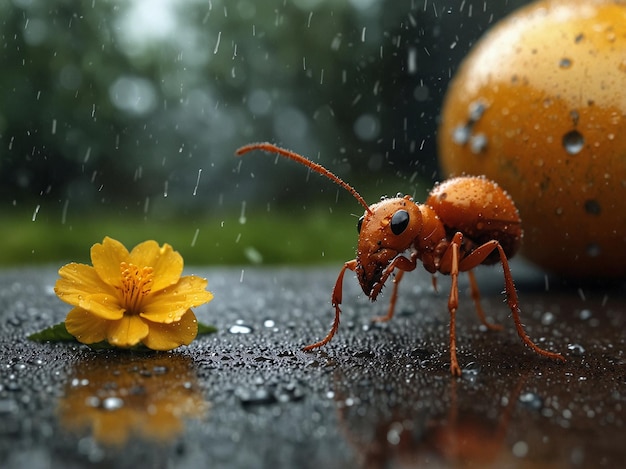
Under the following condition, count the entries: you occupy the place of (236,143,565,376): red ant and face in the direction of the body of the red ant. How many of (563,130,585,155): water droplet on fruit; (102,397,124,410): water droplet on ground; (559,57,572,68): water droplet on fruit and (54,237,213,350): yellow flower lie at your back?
2

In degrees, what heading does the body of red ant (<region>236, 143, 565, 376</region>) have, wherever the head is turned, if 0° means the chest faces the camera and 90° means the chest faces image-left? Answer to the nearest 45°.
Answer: approximately 45°

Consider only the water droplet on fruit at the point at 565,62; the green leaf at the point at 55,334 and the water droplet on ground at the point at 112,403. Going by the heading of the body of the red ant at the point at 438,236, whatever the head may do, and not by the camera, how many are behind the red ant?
1

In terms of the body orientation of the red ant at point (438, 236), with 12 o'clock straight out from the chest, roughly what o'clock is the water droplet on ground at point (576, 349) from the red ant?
The water droplet on ground is roughly at 7 o'clock from the red ant.

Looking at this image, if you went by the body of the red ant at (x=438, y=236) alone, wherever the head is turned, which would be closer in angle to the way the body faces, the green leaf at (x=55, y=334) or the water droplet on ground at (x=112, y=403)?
the water droplet on ground

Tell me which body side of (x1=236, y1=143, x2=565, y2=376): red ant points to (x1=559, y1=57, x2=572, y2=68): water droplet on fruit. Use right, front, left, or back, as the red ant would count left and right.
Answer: back

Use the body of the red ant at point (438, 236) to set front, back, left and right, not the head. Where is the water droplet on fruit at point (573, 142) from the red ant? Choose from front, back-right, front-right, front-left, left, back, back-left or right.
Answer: back

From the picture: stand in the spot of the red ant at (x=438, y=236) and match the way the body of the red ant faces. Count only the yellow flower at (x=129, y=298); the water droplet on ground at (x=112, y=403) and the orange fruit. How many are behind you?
1

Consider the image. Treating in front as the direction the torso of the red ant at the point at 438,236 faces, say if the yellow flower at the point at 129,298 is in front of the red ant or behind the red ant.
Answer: in front

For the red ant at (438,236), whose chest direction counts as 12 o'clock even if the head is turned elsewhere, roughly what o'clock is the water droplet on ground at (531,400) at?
The water droplet on ground is roughly at 10 o'clock from the red ant.

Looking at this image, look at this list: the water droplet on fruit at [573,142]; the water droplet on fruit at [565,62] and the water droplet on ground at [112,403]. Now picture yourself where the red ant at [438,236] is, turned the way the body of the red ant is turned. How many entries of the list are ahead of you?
1

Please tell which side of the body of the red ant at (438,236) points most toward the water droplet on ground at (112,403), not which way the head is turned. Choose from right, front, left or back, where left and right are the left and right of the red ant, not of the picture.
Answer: front

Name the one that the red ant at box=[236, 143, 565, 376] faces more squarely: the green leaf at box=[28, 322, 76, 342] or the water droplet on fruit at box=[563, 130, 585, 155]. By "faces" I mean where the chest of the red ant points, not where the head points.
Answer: the green leaf

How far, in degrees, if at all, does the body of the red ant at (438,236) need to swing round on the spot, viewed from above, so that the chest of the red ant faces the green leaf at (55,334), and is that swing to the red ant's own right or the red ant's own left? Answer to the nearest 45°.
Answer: approximately 45° to the red ant's own right
